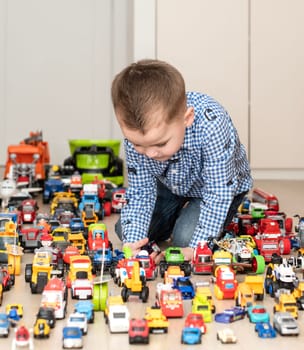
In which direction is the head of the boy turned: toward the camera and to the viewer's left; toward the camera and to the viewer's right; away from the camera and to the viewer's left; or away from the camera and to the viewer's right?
toward the camera and to the viewer's left

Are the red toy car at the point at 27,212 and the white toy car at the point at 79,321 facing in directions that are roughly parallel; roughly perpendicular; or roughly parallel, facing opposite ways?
roughly parallel

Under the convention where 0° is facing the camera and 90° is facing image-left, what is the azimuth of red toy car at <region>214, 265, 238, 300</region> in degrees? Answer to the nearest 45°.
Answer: approximately 315°

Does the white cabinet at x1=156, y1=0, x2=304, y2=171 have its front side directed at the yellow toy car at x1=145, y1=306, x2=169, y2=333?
yes

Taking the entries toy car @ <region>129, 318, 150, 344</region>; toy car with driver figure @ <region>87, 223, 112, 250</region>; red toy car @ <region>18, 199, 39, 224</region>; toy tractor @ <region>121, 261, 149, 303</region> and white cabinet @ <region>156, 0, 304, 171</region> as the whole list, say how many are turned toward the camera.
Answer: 5

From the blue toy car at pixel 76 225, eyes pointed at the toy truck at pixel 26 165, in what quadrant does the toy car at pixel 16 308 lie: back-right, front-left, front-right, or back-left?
back-left

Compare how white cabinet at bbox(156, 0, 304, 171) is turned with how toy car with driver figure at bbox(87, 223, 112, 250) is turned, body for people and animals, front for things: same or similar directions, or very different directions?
same or similar directions

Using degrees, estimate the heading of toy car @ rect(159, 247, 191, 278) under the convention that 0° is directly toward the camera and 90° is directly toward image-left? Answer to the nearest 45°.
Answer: approximately 0°

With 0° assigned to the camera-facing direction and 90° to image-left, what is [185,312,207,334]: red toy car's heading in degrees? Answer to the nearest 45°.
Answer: approximately 315°

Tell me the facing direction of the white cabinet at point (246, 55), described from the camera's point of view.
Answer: facing the viewer

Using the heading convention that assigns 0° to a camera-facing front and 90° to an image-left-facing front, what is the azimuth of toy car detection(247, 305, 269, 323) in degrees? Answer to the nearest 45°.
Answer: approximately 315°

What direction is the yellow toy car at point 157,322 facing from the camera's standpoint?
toward the camera
